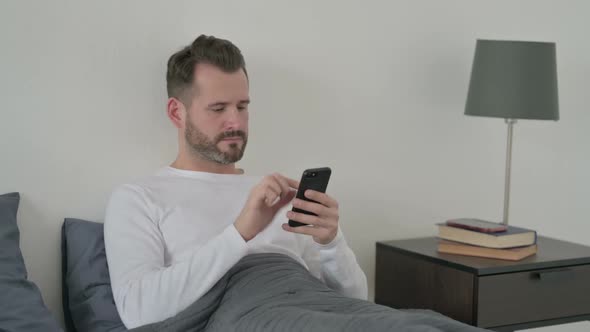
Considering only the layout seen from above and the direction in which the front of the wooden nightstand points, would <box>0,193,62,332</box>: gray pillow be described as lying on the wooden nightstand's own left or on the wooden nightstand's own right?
on the wooden nightstand's own right

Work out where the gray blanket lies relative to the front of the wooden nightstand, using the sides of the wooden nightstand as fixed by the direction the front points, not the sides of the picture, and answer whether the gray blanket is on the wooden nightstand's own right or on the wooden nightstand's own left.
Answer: on the wooden nightstand's own right

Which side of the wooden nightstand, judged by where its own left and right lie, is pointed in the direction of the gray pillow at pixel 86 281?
right

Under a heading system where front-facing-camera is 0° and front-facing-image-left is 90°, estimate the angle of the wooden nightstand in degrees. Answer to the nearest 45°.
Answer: approximately 315°
